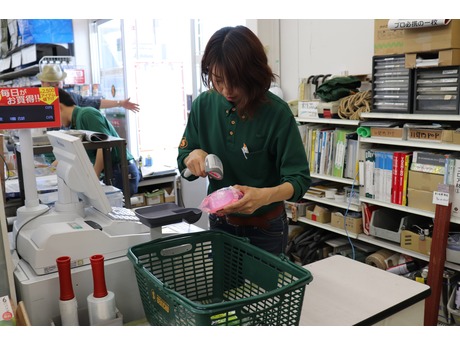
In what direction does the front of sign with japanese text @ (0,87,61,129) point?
toward the camera

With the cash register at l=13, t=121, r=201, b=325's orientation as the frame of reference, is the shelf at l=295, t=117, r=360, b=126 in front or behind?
in front

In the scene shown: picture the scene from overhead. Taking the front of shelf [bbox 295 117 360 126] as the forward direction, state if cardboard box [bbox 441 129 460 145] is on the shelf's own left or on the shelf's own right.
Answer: on the shelf's own left

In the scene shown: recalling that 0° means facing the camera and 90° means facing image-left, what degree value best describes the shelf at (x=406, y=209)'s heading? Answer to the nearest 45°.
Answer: approximately 45°

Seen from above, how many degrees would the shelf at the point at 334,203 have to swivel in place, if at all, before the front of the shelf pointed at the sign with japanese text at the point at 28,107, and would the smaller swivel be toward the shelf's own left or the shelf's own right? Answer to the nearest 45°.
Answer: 0° — it already faces it

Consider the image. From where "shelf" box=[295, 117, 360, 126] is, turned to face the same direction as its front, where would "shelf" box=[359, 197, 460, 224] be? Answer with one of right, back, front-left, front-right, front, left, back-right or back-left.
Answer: left

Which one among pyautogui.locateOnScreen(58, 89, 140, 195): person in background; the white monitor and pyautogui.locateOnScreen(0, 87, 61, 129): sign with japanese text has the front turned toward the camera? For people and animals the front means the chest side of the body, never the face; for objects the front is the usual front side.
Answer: the sign with japanese text

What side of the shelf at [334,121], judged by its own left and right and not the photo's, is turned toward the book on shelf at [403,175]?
left

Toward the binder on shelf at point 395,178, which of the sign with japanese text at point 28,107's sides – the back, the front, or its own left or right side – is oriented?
left

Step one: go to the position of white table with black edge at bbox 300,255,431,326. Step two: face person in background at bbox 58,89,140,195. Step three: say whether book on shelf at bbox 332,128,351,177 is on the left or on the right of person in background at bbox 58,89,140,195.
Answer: right

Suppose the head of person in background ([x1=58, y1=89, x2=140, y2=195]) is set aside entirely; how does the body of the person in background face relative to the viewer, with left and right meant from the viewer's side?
facing to the left of the viewer

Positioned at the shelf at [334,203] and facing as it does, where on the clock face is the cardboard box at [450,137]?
The cardboard box is roughly at 9 o'clock from the shelf.
